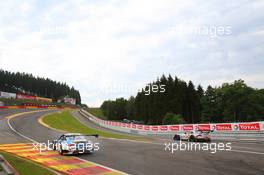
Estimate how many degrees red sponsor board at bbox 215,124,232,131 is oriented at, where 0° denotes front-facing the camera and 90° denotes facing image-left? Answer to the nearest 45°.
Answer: approximately 0°

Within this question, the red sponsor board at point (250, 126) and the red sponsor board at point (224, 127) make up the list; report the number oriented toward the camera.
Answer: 2

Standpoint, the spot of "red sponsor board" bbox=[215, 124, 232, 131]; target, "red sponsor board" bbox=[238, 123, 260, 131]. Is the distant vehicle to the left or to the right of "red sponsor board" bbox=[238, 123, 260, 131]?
right

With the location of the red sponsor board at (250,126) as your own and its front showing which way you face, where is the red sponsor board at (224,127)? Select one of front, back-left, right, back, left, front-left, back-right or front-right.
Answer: back-right

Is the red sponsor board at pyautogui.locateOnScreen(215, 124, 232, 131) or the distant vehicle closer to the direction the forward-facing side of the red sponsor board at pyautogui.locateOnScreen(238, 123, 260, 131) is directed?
the distant vehicle

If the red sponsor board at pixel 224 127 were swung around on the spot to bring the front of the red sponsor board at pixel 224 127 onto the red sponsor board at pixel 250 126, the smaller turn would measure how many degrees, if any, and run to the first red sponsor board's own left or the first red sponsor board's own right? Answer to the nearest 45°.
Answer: approximately 45° to the first red sponsor board's own left

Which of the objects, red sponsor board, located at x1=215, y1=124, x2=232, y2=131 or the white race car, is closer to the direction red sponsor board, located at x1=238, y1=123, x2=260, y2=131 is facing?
the white race car

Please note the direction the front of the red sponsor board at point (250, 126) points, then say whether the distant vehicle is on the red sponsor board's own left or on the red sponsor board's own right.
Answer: on the red sponsor board's own right
